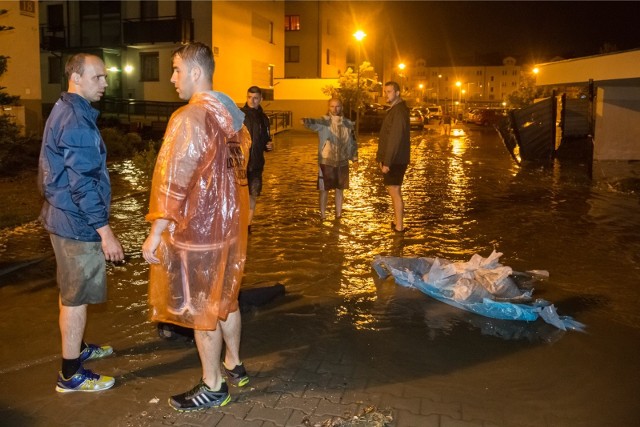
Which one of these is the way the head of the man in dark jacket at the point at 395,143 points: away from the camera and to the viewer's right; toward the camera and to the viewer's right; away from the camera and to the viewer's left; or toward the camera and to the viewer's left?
toward the camera and to the viewer's left

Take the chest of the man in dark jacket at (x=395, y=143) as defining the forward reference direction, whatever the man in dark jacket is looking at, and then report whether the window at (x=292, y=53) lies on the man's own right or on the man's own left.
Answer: on the man's own right

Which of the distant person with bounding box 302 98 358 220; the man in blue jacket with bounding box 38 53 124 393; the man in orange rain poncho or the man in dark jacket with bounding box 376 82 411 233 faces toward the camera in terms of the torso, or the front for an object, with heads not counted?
the distant person

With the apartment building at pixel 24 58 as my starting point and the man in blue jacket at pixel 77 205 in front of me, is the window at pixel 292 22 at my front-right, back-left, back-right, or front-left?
back-left

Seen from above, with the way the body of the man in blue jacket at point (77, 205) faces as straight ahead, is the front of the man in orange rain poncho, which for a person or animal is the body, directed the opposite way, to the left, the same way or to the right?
the opposite way

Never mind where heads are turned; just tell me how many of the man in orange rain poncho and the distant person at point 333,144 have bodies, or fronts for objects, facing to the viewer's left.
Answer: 1

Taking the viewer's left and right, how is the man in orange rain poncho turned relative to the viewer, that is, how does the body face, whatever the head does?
facing to the left of the viewer

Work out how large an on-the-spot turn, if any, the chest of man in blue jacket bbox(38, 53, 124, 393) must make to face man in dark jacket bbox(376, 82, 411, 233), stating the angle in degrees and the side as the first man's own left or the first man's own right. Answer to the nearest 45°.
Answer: approximately 45° to the first man's own left

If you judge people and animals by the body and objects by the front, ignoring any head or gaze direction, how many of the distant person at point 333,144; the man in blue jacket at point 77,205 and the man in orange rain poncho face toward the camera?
1

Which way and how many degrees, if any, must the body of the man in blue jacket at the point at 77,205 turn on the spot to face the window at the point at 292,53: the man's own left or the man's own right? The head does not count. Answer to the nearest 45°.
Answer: approximately 90° to the man's own left

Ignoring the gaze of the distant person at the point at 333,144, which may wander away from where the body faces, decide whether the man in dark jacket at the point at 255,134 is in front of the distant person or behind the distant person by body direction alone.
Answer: in front

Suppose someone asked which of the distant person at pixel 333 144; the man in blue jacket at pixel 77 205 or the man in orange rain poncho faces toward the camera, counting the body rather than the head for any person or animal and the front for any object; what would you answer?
the distant person

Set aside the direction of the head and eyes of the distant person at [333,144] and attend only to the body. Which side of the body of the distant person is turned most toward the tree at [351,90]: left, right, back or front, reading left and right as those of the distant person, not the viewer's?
back

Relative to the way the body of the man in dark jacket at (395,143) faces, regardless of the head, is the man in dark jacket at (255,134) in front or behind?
in front

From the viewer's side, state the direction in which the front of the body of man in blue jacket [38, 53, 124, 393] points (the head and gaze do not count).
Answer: to the viewer's right

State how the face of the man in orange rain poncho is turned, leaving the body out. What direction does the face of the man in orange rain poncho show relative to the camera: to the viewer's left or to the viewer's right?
to the viewer's left
